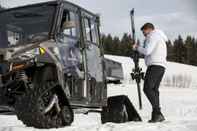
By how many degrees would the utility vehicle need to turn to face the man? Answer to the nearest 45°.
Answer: approximately 135° to its left

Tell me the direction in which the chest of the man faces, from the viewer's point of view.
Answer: to the viewer's left

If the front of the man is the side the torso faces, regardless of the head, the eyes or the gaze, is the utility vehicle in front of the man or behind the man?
in front

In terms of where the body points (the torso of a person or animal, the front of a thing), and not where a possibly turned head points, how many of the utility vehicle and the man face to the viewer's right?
0

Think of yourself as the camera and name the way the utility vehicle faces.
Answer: facing the viewer and to the left of the viewer
